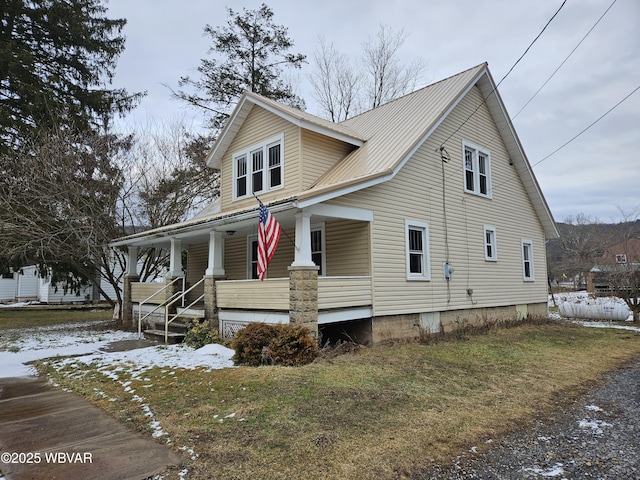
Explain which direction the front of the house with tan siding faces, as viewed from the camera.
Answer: facing the viewer and to the left of the viewer

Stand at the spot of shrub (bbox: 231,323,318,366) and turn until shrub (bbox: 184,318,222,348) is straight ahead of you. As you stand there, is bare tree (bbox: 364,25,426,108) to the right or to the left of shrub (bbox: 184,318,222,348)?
right

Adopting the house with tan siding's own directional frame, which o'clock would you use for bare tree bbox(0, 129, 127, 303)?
The bare tree is roughly at 2 o'clock from the house with tan siding.

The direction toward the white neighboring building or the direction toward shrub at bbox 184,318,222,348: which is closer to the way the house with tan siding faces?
the shrub

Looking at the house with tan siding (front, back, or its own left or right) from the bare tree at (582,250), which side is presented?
back

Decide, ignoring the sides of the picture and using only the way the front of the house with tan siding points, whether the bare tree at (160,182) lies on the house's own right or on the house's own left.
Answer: on the house's own right

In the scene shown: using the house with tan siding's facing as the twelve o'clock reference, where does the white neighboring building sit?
The white neighboring building is roughly at 3 o'clock from the house with tan siding.

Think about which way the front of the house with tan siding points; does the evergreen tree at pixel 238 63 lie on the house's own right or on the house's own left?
on the house's own right

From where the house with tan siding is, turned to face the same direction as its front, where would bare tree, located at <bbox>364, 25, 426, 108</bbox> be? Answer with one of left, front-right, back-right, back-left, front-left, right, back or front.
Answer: back-right
